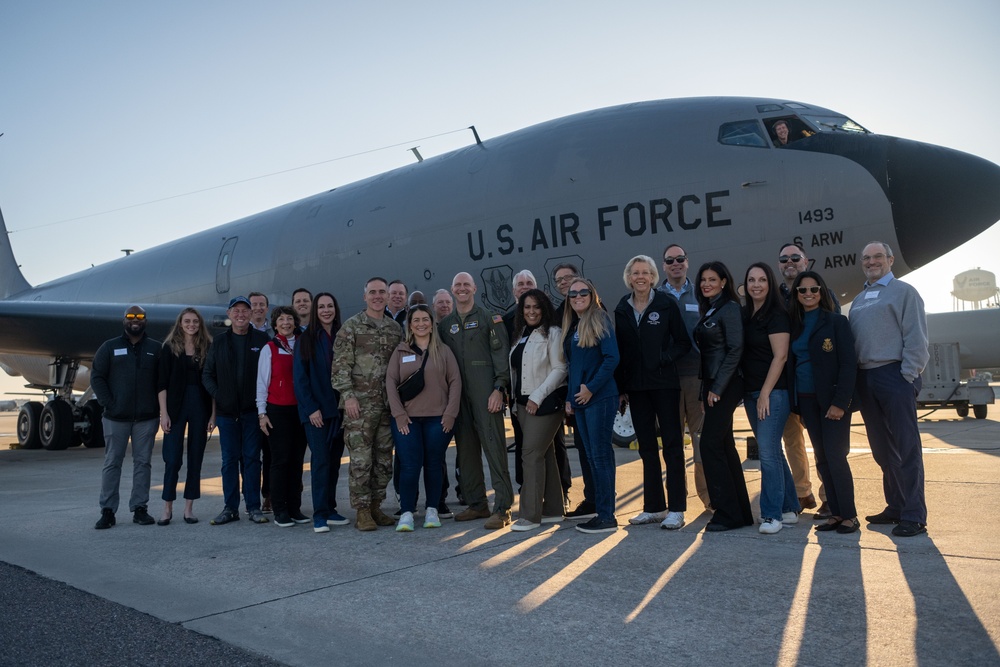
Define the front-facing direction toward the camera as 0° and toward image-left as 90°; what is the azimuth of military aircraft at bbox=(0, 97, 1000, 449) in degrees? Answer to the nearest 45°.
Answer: approximately 315°

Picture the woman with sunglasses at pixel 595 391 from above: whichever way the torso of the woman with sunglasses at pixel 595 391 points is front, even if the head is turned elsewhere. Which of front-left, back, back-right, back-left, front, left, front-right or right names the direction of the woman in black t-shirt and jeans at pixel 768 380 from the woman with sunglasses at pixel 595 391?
back-left

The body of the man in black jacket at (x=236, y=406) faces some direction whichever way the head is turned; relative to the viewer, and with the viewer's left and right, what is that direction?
facing the viewer

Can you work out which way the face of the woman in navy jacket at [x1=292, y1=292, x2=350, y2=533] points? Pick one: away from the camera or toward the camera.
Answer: toward the camera

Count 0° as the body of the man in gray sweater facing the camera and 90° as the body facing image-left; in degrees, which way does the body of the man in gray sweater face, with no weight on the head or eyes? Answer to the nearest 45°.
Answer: approximately 45°

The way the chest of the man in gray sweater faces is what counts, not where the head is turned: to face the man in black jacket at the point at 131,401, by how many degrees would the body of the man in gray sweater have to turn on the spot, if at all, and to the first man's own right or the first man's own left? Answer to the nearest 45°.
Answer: approximately 45° to the first man's own right

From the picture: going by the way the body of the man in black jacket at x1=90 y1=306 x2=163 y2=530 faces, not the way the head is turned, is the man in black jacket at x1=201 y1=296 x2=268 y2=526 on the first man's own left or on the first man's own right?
on the first man's own left

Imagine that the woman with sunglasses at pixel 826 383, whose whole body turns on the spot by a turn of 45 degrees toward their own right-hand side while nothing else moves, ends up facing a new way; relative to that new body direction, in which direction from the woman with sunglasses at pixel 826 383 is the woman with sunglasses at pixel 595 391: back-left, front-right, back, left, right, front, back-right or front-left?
front

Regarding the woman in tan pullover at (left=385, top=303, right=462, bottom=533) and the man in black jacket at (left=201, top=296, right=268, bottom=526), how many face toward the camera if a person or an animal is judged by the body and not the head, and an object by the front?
2

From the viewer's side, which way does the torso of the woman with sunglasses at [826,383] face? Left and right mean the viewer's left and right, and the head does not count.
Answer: facing the viewer and to the left of the viewer

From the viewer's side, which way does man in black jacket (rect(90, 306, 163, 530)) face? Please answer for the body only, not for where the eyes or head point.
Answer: toward the camera

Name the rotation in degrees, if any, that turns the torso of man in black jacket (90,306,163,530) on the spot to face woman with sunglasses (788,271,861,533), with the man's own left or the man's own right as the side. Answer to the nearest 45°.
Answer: approximately 45° to the man's own left

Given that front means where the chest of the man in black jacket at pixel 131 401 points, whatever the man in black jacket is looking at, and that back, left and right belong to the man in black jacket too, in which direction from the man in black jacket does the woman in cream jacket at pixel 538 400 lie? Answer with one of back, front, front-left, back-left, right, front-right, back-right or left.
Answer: front-left

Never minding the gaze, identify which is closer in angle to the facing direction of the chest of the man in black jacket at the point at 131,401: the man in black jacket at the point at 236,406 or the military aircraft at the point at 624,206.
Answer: the man in black jacket

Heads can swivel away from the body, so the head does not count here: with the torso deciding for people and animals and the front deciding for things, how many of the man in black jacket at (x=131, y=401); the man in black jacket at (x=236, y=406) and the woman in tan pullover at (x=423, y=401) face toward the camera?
3

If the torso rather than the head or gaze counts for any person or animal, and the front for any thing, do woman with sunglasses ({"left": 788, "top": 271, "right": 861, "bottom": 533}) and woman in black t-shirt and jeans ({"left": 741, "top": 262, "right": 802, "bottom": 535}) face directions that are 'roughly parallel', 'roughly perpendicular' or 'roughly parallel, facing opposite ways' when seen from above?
roughly parallel

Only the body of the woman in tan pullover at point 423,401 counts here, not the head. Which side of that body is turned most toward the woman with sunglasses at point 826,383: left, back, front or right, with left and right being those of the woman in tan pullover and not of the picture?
left
